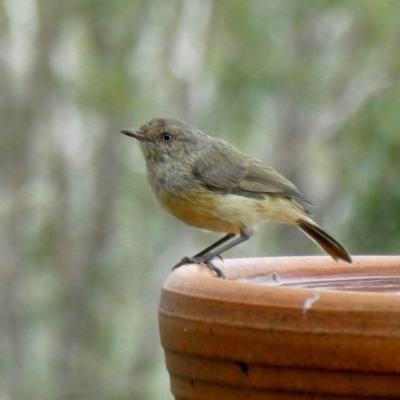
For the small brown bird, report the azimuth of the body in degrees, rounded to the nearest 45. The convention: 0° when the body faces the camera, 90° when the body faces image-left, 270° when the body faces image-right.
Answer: approximately 90°
